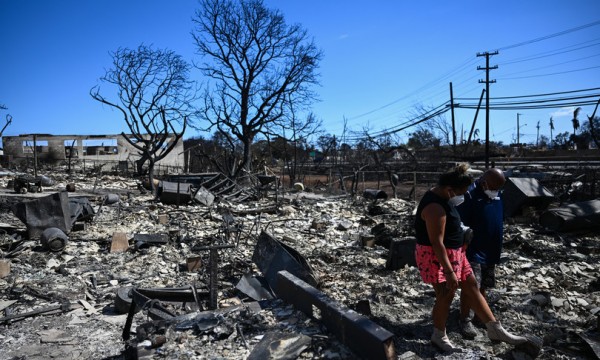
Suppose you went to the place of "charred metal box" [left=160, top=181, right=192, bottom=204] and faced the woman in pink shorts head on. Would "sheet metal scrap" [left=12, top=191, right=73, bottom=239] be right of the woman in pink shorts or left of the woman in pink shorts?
right

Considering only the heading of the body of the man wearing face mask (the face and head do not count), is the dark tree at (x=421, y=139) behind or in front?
behind

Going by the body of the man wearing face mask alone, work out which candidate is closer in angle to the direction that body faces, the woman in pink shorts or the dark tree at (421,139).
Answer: the woman in pink shorts

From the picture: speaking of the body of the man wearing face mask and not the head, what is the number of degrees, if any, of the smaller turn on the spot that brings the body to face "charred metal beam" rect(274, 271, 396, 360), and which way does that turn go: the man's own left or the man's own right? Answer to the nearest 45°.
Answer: approximately 90° to the man's own right
